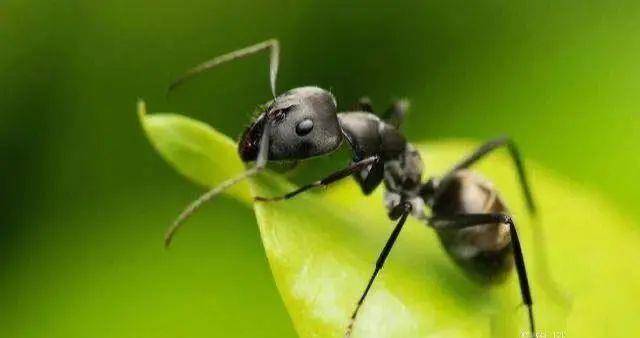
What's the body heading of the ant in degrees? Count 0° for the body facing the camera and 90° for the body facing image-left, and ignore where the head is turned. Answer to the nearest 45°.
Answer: approximately 90°
